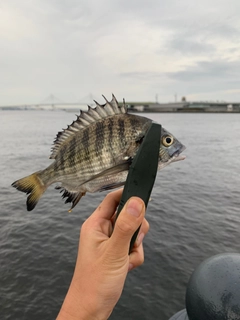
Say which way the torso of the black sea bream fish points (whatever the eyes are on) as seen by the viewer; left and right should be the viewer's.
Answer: facing to the right of the viewer
